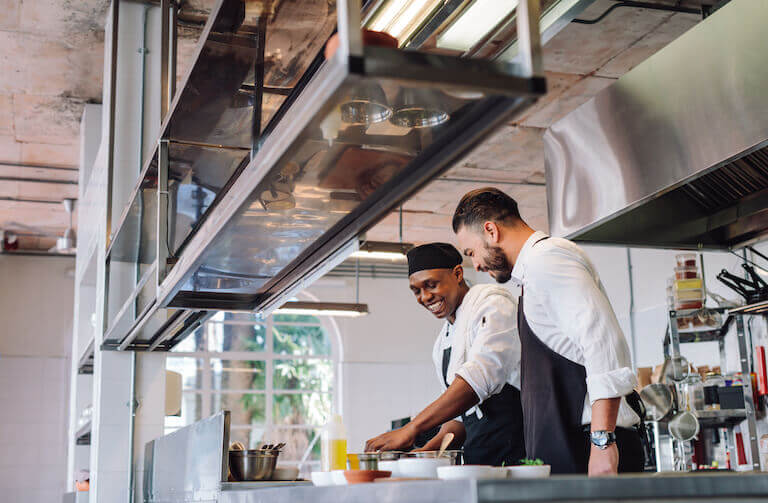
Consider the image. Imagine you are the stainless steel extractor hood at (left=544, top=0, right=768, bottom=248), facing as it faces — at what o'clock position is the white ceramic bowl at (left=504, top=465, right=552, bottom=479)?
The white ceramic bowl is roughly at 11 o'clock from the stainless steel extractor hood.

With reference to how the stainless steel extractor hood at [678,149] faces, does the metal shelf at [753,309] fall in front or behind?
behind

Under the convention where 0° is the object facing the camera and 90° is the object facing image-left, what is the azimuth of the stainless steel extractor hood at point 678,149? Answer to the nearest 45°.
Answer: approximately 45°

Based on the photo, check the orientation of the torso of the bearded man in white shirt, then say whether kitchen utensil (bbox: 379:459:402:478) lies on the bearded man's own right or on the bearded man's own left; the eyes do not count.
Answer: on the bearded man's own left

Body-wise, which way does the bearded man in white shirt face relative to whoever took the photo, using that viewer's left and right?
facing to the left of the viewer

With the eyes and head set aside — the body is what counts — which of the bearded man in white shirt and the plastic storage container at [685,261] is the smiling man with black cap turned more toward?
the bearded man in white shirt

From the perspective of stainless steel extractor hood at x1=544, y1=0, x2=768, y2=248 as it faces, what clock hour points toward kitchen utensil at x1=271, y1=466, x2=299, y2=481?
The kitchen utensil is roughly at 1 o'clock from the stainless steel extractor hood.

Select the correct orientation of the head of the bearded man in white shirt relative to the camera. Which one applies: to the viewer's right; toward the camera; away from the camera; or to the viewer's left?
to the viewer's left
